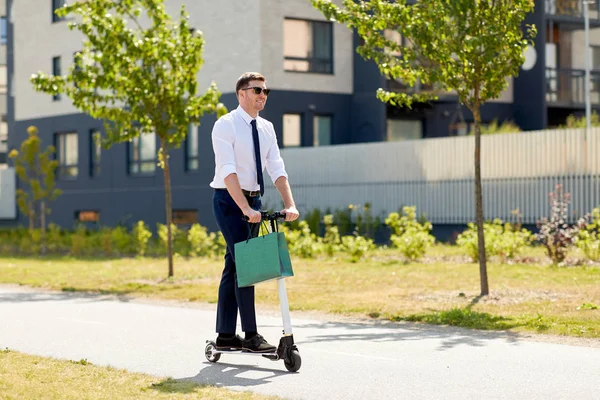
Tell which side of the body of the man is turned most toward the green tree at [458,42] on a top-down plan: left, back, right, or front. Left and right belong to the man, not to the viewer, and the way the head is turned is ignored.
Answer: left

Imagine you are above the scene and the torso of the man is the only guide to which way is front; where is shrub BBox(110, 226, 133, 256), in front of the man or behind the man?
behind

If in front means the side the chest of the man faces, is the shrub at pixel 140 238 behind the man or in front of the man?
behind

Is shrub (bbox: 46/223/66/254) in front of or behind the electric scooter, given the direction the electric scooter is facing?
behind

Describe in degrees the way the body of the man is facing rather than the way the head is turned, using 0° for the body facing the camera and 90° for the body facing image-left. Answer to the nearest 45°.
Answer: approximately 315°

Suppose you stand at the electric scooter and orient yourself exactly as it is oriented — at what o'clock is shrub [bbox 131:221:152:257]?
The shrub is roughly at 7 o'clock from the electric scooter.

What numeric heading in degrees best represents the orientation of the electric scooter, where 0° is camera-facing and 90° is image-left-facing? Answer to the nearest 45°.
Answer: approximately 315°

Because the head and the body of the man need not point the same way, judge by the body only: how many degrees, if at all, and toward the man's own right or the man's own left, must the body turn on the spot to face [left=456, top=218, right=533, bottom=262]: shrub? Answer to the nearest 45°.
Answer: approximately 135° to the man's own left
